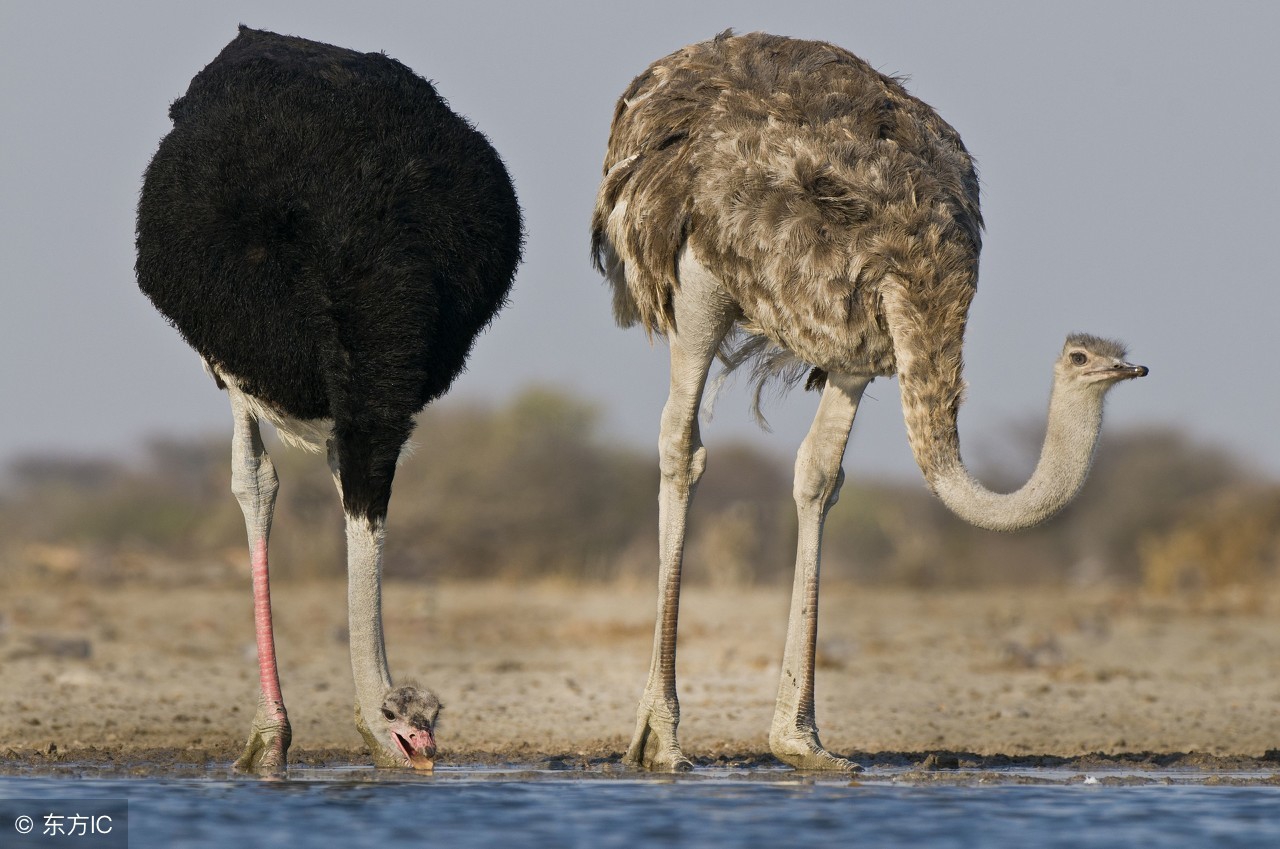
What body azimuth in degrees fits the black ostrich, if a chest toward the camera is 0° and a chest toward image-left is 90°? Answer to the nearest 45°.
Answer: approximately 315°

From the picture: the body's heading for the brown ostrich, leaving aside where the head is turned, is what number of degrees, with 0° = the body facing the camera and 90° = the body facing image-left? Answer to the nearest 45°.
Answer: approximately 315°

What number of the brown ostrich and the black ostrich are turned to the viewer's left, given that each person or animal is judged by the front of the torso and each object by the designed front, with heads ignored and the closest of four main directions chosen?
0

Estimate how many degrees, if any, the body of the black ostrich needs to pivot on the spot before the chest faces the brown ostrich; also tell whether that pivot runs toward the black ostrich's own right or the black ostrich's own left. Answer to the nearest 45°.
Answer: approximately 45° to the black ostrich's own left

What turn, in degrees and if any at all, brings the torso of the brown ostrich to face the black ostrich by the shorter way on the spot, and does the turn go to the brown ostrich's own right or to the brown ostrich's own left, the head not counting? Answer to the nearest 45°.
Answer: approximately 135° to the brown ostrich's own right
